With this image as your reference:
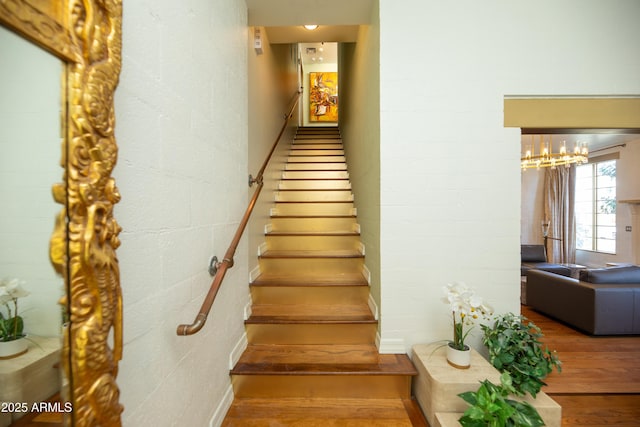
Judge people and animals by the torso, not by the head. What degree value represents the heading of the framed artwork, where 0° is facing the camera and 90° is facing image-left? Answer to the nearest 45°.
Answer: approximately 0°

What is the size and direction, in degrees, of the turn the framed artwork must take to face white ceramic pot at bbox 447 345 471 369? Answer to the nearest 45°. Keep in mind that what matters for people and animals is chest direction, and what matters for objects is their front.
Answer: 0° — it already faces it

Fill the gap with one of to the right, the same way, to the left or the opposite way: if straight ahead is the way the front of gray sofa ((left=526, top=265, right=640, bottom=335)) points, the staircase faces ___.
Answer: the opposite way

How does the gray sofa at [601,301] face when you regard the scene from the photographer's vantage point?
facing away from the viewer and to the left of the viewer

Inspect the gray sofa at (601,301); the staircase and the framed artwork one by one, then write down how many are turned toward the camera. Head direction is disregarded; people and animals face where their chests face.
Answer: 2

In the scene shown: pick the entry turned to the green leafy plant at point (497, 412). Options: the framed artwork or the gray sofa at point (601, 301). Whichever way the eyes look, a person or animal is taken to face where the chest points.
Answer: the framed artwork

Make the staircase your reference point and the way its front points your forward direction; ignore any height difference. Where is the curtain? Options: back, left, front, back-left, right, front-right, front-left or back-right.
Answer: back-left

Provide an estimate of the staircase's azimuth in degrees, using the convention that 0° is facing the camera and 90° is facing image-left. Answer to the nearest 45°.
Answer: approximately 0°

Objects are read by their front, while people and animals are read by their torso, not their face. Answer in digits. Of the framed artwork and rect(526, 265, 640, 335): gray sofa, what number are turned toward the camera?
1

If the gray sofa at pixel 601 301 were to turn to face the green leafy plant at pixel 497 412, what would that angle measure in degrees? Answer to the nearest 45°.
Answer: approximately 135° to its left
